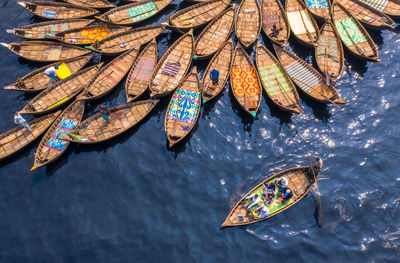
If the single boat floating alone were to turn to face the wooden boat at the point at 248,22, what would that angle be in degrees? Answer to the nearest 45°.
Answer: approximately 135° to its right

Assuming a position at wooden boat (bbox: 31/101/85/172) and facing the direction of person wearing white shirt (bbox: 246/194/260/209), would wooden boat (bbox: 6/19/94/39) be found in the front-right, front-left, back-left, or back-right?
back-left
